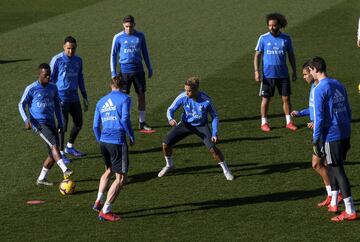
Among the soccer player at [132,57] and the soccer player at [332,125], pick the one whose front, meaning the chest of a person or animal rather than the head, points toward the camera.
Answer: the soccer player at [132,57]

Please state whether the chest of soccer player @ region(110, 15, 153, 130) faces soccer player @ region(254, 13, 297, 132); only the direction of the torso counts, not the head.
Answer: no

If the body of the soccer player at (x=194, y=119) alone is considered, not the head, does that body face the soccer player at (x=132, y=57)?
no

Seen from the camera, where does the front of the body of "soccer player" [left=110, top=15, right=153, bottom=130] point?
toward the camera

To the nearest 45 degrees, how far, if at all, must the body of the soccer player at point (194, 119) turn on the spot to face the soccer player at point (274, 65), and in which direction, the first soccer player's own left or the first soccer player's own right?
approximately 135° to the first soccer player's own left

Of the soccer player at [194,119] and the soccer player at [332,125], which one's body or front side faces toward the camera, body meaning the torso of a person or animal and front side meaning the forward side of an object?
the soccer player at [194,119]

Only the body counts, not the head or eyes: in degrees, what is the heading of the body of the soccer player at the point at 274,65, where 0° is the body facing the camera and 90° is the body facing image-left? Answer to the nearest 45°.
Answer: approximately 0°

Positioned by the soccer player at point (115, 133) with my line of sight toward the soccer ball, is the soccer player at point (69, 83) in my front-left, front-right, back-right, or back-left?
front-right

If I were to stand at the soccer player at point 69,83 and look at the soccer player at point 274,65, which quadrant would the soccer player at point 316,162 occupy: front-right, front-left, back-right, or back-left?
front-right

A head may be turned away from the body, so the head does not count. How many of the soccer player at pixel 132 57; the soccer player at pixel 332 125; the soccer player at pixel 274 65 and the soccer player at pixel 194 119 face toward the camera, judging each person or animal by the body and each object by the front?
3

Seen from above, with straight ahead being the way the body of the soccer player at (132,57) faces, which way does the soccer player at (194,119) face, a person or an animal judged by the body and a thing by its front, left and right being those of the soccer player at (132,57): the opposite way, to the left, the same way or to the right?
the same way

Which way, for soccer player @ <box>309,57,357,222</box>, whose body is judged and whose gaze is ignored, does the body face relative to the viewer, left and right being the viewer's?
facing away from the viewer and to the left of the viewer

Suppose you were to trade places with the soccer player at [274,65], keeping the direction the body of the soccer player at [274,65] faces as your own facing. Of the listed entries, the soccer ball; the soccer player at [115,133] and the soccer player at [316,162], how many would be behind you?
0

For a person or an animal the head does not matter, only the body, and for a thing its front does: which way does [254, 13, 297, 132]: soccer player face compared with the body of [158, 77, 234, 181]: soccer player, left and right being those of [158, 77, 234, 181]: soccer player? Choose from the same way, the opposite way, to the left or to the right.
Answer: the same way

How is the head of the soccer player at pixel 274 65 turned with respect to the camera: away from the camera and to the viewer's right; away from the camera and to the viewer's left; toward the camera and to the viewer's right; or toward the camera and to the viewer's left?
toward the camera and to the viewer's left

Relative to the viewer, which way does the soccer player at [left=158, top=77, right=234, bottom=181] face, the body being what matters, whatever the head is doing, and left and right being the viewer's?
facing the viewer
